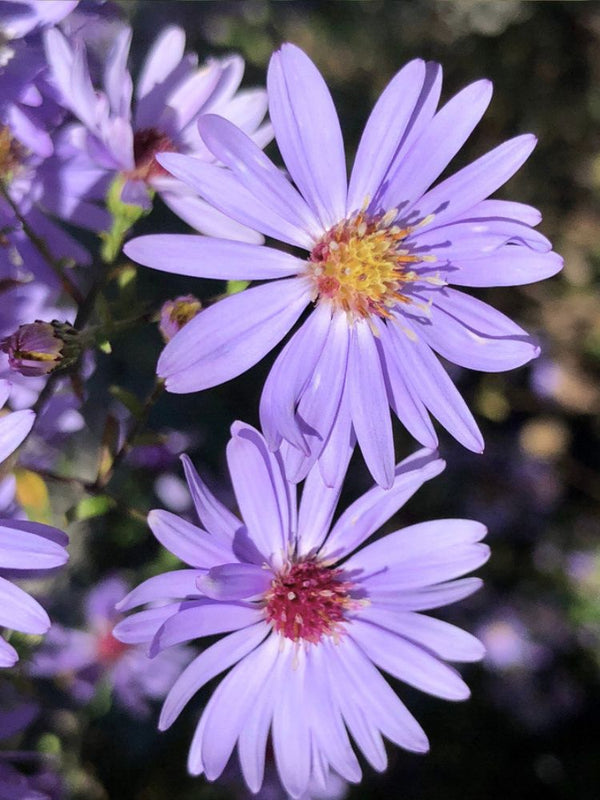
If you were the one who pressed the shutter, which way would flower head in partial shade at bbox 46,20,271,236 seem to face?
facing the viewer and to the right of the viewer

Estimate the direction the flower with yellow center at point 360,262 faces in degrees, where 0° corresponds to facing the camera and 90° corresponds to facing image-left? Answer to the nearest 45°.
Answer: approximately 0°

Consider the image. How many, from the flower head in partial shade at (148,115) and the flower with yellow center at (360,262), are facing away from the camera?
0
